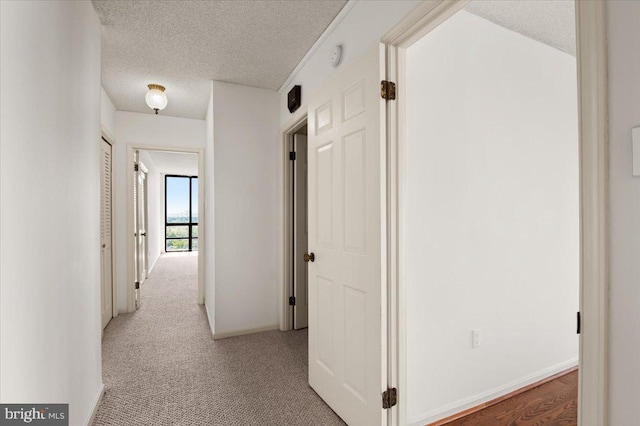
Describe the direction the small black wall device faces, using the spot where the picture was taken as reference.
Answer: facing to the left of the viewer

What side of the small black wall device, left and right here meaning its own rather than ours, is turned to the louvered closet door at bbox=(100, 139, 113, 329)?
front

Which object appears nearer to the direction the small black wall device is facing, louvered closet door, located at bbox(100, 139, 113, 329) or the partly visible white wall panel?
the louvered closet door

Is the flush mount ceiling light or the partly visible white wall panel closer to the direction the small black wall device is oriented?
the flush mount ceiling light

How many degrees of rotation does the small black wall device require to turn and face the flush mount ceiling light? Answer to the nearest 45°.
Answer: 0° — it already faces it
